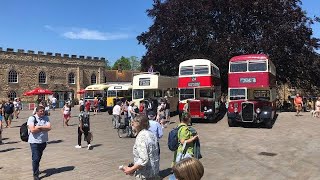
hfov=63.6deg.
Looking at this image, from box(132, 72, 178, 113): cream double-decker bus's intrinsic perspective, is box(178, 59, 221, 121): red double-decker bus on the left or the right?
on its left

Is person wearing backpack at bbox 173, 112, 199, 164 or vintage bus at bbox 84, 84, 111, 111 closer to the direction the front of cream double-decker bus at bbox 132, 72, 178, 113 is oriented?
the person wearing backpack

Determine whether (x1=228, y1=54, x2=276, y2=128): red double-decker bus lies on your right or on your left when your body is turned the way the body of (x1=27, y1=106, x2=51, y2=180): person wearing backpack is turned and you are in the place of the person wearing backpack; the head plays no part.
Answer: on your left
